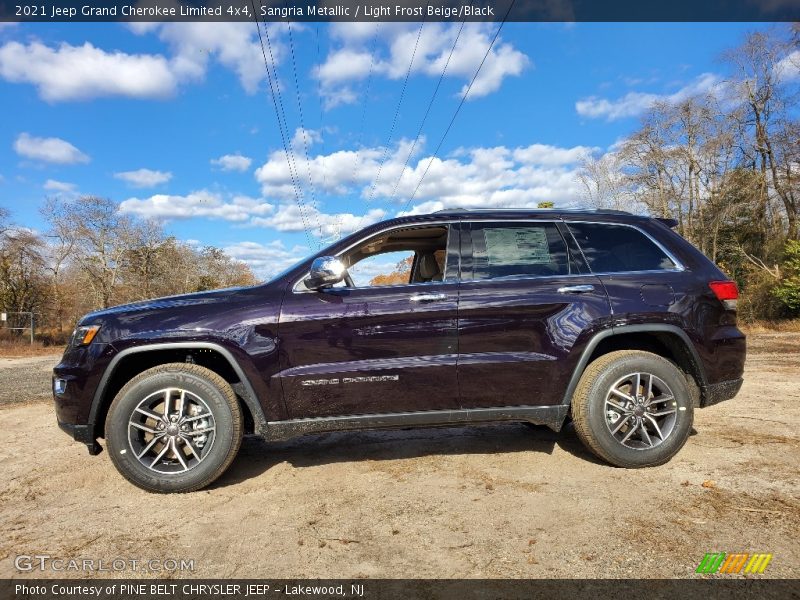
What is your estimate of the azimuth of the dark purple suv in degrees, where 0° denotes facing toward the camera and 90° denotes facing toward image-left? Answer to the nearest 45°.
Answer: approximately 90°
